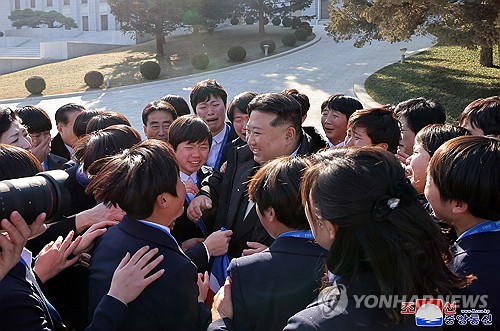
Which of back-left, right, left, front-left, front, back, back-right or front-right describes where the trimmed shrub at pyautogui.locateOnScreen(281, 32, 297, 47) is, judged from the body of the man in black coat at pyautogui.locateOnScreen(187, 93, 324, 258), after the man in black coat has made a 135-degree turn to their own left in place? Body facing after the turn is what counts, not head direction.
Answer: left

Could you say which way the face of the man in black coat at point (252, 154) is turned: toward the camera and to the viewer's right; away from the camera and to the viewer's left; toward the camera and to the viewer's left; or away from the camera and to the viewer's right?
toward the camera and to the viewer's left

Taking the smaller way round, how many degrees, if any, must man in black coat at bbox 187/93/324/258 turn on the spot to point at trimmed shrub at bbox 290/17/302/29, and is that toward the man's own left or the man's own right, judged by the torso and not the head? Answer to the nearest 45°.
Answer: approximately 135° to the man's own right

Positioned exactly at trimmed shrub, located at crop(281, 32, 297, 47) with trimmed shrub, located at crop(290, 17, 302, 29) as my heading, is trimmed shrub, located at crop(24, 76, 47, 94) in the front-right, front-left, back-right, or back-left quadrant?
back-left

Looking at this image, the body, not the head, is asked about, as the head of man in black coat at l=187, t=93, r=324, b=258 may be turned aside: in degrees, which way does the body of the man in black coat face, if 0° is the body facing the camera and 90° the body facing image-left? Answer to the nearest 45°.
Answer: approximately 45°

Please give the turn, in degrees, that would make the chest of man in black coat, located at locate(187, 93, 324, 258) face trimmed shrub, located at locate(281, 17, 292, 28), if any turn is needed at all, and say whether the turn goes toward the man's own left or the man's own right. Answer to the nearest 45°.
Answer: approximately 135° to the man's own right

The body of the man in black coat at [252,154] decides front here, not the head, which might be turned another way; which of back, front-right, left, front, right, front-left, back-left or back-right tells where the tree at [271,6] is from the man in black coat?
back-right

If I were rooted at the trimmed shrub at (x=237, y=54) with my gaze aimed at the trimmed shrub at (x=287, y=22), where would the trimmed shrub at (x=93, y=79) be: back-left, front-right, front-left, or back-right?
back-left

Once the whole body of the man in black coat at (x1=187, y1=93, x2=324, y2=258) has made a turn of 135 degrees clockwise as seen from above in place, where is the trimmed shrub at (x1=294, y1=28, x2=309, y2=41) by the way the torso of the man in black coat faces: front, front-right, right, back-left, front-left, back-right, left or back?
front

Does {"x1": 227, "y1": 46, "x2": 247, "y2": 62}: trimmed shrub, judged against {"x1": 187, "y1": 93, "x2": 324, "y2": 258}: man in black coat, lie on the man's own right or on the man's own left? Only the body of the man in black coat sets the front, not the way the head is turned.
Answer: on the man's own right

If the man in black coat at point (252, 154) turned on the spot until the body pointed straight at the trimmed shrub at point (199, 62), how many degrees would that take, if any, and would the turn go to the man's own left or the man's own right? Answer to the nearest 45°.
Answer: approximately 135° to the man's own right

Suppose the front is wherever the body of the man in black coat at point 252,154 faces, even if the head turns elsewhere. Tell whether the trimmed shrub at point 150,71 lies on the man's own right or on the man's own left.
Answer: on the man's own right
